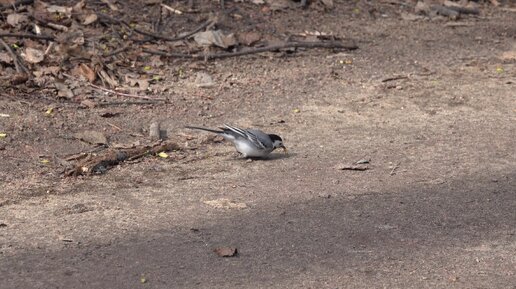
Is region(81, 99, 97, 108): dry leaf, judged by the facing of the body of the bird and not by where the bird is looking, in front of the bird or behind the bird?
behind

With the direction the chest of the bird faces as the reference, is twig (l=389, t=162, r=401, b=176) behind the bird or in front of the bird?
in front

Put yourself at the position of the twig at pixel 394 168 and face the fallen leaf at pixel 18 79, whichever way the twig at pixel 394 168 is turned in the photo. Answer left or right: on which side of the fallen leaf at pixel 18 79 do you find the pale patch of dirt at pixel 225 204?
left

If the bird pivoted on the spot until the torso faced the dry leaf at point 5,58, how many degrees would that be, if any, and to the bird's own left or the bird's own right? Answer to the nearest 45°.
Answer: approximately 135° to the bird's own left

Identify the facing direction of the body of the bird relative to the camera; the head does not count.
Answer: to the viewer's right

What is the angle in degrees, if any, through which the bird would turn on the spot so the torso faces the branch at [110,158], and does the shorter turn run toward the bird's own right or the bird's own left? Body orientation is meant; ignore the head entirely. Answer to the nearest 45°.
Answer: approximately 180°

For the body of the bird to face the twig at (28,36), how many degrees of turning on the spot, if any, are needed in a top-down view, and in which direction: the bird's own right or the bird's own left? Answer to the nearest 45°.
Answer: approximately 135° to the bird's own left

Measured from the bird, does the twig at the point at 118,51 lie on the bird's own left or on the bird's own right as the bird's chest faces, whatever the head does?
on the bird's own left

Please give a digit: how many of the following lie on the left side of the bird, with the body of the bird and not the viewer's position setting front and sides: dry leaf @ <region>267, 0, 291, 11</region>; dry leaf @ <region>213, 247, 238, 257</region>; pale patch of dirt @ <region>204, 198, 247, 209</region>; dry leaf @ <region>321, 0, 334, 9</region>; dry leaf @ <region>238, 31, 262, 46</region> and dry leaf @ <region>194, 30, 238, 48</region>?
4

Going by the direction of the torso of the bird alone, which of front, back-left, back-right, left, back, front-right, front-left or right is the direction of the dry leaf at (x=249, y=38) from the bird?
left

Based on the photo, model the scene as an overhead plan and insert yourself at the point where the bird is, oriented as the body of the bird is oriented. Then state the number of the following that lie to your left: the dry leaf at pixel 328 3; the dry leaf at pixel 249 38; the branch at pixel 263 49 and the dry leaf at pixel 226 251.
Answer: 3

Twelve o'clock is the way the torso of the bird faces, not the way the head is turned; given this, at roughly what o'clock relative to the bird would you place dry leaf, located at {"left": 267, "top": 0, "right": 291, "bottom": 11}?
The dry leaf is roughly at 9 o'clock from the bird.
